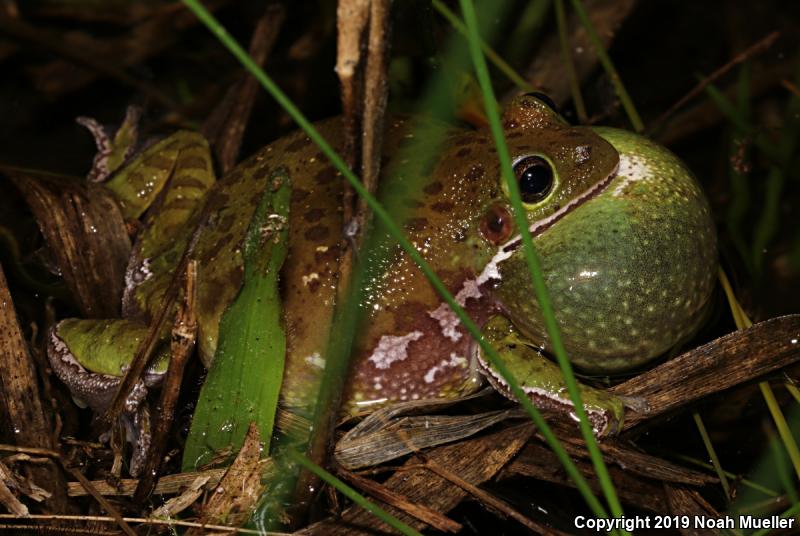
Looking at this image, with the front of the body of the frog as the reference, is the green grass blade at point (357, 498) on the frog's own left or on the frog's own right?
on the frog's own right

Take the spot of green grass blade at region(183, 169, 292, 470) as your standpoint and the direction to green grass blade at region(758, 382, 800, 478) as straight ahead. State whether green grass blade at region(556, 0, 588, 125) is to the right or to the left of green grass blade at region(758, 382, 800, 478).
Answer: left

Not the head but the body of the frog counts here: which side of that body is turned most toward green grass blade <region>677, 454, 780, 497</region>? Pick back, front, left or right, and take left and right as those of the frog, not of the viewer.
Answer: front

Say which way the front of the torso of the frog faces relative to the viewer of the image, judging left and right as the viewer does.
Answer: facing to the right of the viewer

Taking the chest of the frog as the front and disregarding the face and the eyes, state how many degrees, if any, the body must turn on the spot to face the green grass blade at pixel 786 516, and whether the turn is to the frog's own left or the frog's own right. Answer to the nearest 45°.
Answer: approximately 45° to the frog's own right

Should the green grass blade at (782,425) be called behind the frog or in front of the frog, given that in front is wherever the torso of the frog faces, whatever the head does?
in front
